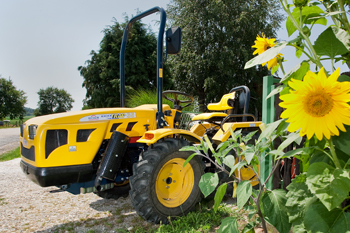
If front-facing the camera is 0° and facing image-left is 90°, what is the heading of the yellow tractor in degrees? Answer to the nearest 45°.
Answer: approximately 45°

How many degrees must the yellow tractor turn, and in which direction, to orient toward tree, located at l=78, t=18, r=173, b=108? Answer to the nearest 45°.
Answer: approximately 135° to its right

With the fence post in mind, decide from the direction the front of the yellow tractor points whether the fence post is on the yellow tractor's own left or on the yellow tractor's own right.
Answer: on the yellow tractor's own left

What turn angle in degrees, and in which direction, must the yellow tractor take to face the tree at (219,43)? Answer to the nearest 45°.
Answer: approximately 135° to its right

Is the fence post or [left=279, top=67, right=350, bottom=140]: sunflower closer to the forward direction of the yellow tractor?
the sunflower

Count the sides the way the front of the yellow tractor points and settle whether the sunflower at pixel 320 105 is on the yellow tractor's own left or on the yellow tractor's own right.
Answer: on the yellow tractor's own left
